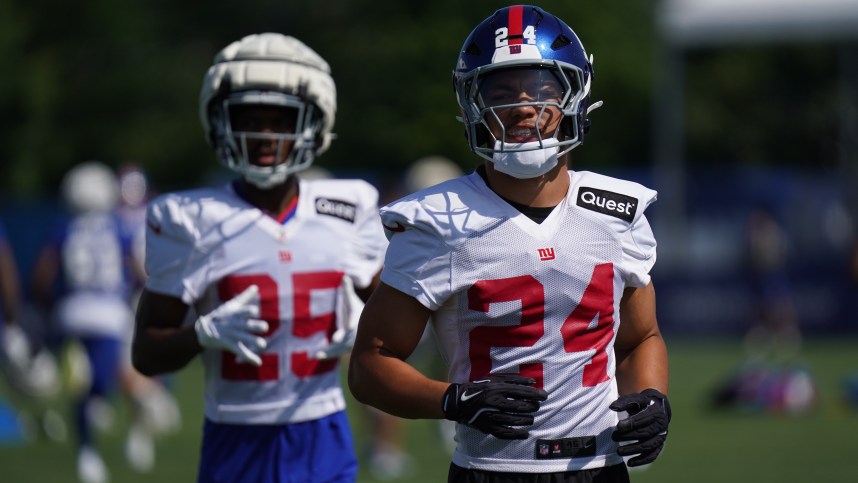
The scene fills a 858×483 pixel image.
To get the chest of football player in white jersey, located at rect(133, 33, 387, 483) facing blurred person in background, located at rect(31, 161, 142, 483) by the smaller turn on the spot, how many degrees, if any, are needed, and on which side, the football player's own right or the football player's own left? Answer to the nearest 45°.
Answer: approximately 180°

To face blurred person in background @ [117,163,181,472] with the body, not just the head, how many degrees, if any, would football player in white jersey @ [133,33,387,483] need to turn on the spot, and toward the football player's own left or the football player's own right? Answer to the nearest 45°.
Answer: approximately 180°

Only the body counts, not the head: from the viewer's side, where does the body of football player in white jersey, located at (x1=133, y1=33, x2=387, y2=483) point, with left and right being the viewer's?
facing the viewer

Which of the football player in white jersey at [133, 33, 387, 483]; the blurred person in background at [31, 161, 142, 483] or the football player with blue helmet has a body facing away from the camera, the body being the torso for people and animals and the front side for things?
the blurred person in background

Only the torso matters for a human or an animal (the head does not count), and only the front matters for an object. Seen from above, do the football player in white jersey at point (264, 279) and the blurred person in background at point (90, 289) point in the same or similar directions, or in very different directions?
very different directions

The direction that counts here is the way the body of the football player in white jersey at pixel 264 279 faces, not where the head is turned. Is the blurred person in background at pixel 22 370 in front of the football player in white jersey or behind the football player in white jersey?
behind

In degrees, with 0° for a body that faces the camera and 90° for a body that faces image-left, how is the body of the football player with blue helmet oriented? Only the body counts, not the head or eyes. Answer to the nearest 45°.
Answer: approximately 0°

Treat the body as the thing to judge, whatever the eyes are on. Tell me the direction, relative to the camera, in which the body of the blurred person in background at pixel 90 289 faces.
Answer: away from the camera
